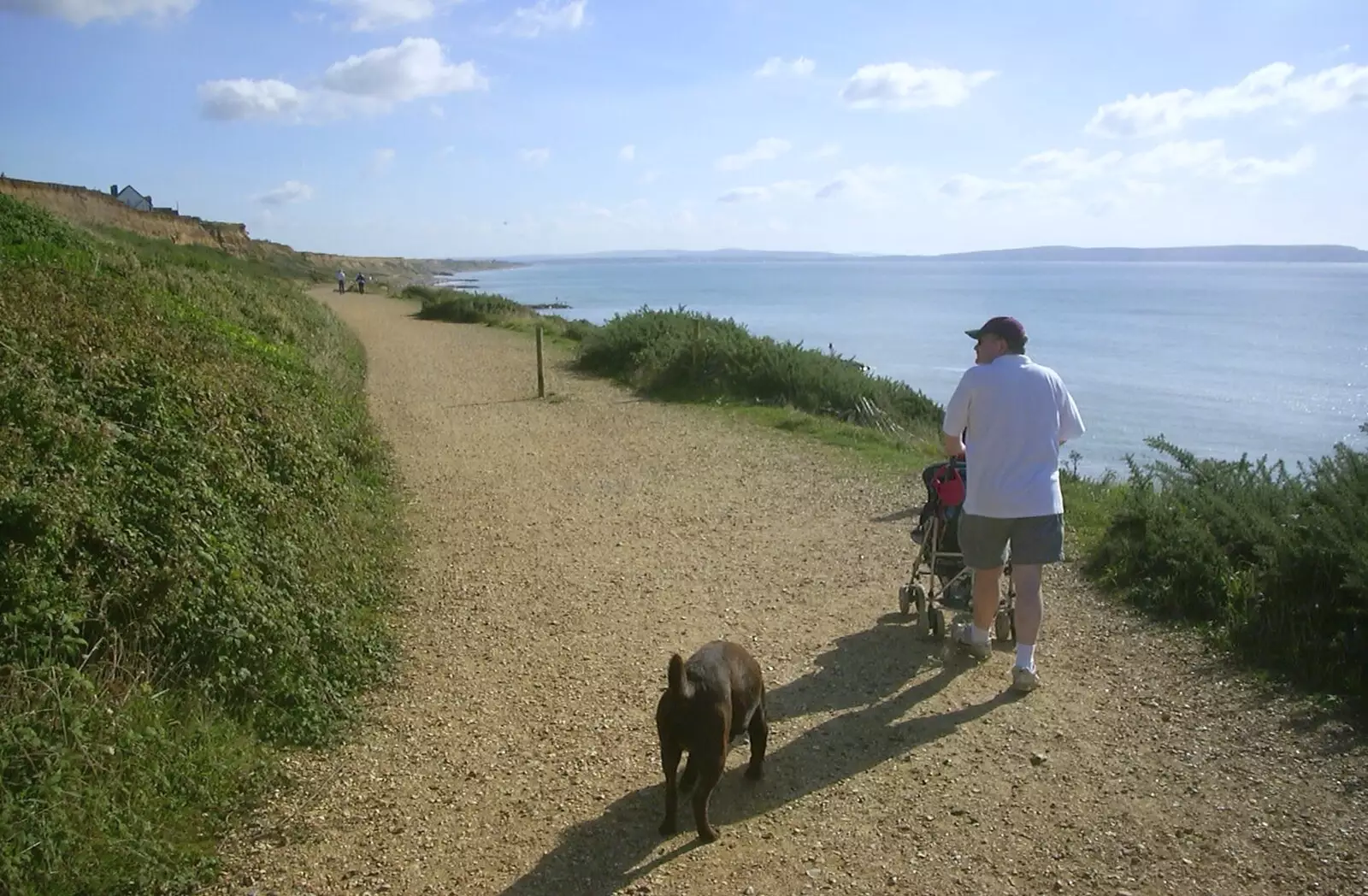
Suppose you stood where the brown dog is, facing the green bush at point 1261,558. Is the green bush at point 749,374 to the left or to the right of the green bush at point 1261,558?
left

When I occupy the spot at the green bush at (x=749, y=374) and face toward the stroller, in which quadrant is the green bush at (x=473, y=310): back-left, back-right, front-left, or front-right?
back-right

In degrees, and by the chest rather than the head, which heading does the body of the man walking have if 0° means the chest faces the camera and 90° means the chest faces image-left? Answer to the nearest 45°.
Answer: approximately 135°

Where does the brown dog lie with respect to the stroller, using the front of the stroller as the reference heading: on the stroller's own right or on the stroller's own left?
on the stroller's own left

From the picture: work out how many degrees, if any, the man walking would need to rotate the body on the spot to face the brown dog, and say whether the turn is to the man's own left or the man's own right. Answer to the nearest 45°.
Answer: approximately 90° to the man's own left

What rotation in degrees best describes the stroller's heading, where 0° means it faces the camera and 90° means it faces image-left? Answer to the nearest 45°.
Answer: approximately 135°

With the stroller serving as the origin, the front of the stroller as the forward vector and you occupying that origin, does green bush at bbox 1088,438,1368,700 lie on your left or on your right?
on your right

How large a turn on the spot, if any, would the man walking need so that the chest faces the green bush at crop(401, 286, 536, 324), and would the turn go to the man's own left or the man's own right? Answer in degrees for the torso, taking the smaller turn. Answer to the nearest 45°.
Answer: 0° — they already face it

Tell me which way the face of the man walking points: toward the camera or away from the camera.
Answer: away from the camera
